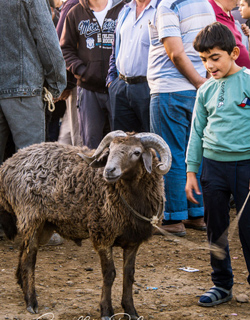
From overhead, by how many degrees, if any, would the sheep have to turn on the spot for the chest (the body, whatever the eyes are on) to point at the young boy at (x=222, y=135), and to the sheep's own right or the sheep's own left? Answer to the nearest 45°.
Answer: approximately 45° to the sheep's own left

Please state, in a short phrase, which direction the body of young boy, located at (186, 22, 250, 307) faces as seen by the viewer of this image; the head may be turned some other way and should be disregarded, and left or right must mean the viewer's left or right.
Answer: facing the viewer and to the left of the viewer

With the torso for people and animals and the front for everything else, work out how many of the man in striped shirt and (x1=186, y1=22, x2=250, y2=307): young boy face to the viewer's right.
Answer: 0

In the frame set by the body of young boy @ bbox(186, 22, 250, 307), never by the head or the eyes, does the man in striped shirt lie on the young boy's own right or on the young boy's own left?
on the young boy's own right

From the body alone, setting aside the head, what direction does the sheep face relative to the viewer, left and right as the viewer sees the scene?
facing the viewer and to the right of the viewer

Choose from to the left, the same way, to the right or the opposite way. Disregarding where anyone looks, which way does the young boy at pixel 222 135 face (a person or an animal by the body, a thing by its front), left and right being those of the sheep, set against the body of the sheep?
to the right

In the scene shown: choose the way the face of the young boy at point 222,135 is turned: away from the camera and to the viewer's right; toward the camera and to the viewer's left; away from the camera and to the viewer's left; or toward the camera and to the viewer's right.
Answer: toward the camera and to the viewer's left

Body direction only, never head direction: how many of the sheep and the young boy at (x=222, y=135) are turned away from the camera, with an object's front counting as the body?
0

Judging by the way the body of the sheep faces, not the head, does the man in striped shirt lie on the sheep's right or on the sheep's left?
on the sheep's left
